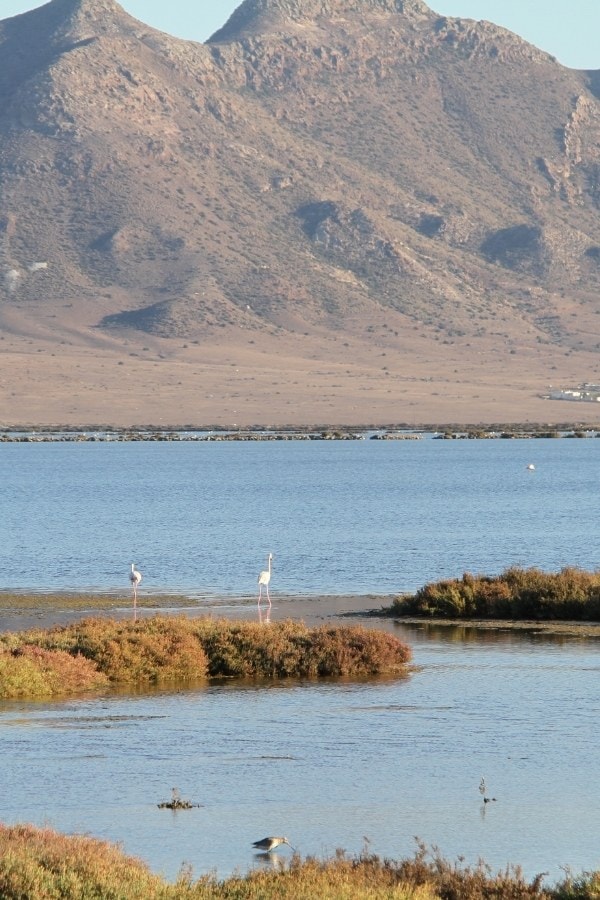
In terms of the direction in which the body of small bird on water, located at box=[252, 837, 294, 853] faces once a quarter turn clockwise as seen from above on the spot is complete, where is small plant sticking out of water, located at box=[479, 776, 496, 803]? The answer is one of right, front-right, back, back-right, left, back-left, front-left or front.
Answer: back-left

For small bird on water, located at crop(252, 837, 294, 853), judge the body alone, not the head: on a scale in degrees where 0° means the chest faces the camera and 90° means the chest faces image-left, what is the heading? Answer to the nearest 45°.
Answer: approximately 270°

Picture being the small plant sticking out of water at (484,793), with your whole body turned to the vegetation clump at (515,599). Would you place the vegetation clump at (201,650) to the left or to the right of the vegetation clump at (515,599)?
left

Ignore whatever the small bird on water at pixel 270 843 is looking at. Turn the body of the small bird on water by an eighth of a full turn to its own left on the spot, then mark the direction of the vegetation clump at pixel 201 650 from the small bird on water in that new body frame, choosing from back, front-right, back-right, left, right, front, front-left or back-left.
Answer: front-left
